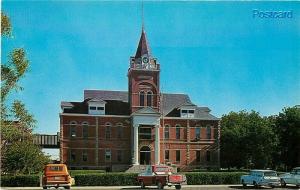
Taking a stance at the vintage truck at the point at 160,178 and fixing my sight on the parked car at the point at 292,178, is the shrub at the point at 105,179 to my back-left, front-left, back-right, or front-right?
back-left

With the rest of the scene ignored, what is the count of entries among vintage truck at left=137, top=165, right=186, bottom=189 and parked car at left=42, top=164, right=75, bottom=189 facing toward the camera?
0

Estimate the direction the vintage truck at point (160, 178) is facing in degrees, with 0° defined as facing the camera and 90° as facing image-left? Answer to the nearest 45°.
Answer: approximately 135°

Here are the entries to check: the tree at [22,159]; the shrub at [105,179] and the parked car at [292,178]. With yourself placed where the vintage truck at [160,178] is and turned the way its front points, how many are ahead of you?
2

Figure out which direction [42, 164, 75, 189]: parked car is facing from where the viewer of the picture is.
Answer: facing away from the viewer
